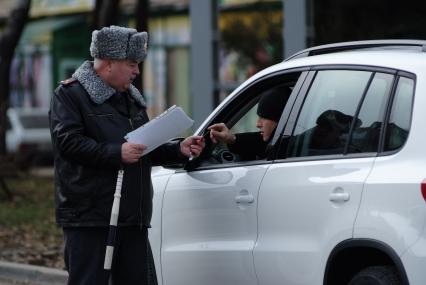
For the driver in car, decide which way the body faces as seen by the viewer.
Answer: to the viewer's left

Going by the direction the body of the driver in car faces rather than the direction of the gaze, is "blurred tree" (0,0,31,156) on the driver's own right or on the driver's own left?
on the driver's own right

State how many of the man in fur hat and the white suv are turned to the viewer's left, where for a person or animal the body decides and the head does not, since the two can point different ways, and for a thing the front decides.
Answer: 1

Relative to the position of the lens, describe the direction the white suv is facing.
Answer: facing to the left of the viewer

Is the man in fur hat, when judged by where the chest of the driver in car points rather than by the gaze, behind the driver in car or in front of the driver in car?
in front

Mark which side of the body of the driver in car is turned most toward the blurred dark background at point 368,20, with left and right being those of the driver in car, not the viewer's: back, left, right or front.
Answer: right

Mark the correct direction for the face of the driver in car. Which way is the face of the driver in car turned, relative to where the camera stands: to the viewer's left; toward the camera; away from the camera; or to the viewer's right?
to the viewer's left

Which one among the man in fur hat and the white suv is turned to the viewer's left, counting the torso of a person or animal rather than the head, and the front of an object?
the white suv

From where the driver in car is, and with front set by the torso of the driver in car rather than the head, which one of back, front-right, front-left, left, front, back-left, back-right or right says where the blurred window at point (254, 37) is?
right

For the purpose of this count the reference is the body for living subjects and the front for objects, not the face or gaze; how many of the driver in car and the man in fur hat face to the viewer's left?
1
